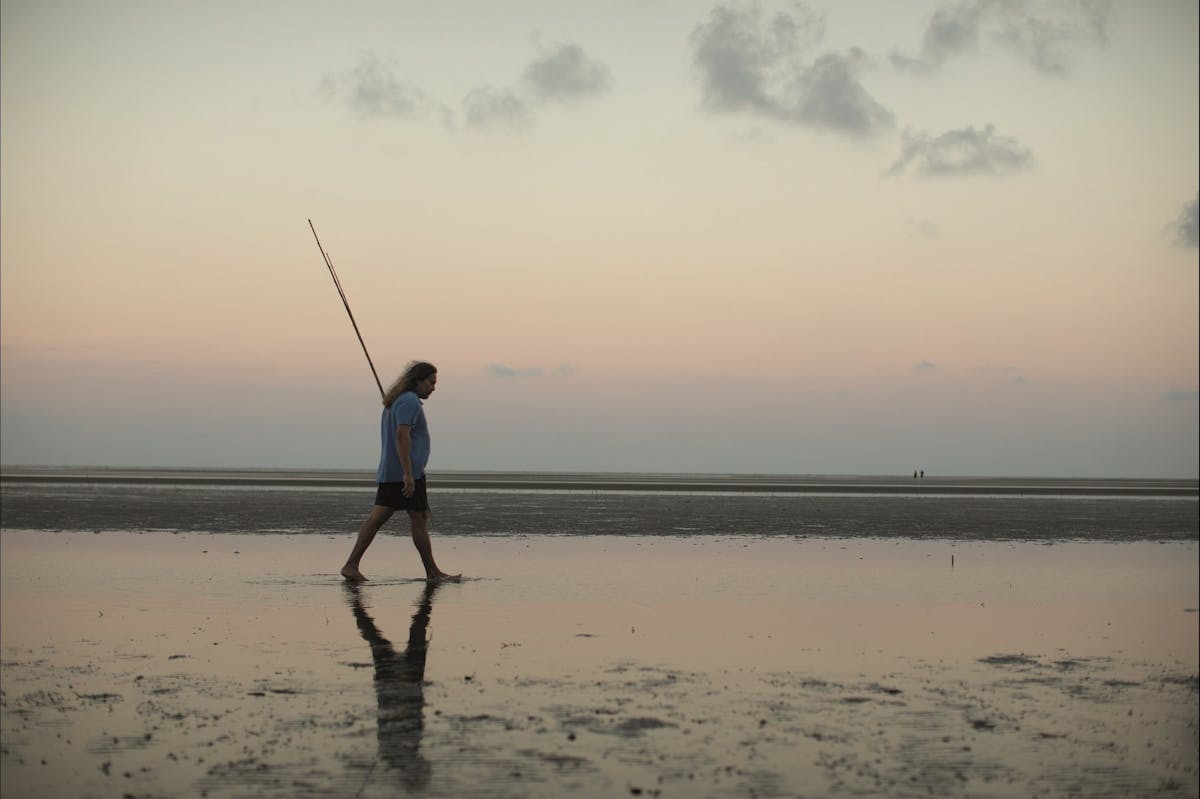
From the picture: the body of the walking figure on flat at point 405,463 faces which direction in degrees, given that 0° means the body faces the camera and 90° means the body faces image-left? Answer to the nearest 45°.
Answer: approximately 270°
